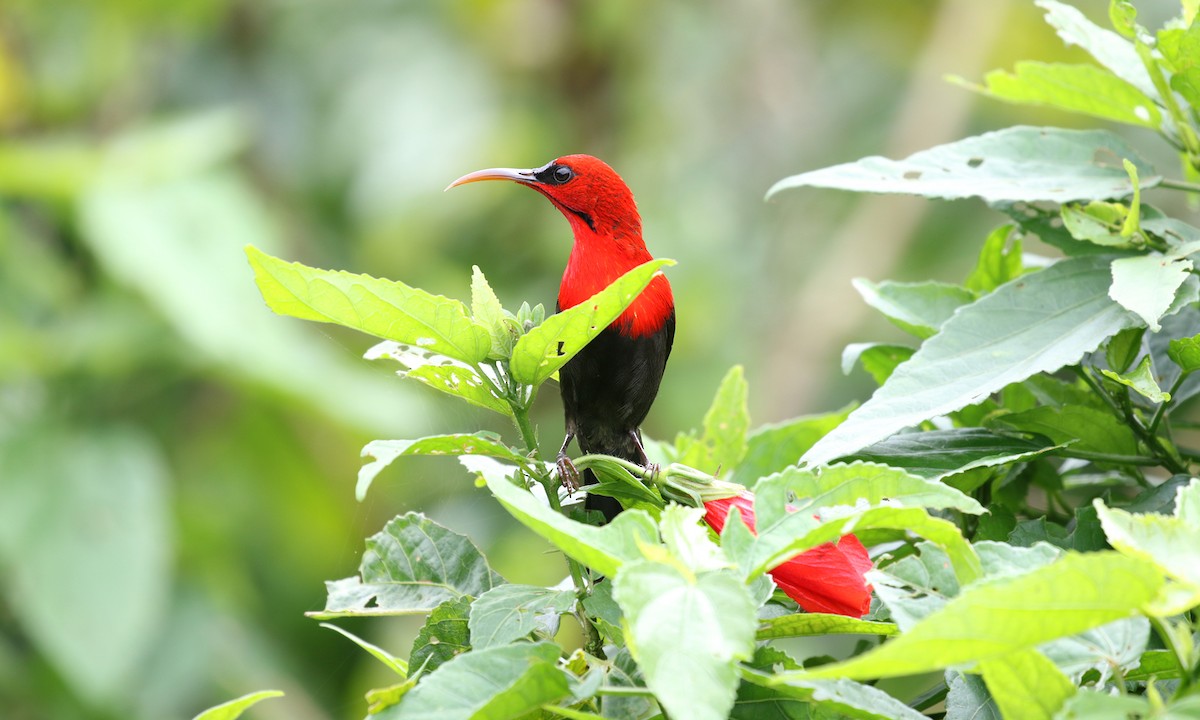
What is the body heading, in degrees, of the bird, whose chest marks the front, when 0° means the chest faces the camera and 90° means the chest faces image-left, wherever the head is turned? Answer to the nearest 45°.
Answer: approximately 45°

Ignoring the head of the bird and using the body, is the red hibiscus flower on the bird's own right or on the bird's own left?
on the bird's own left
